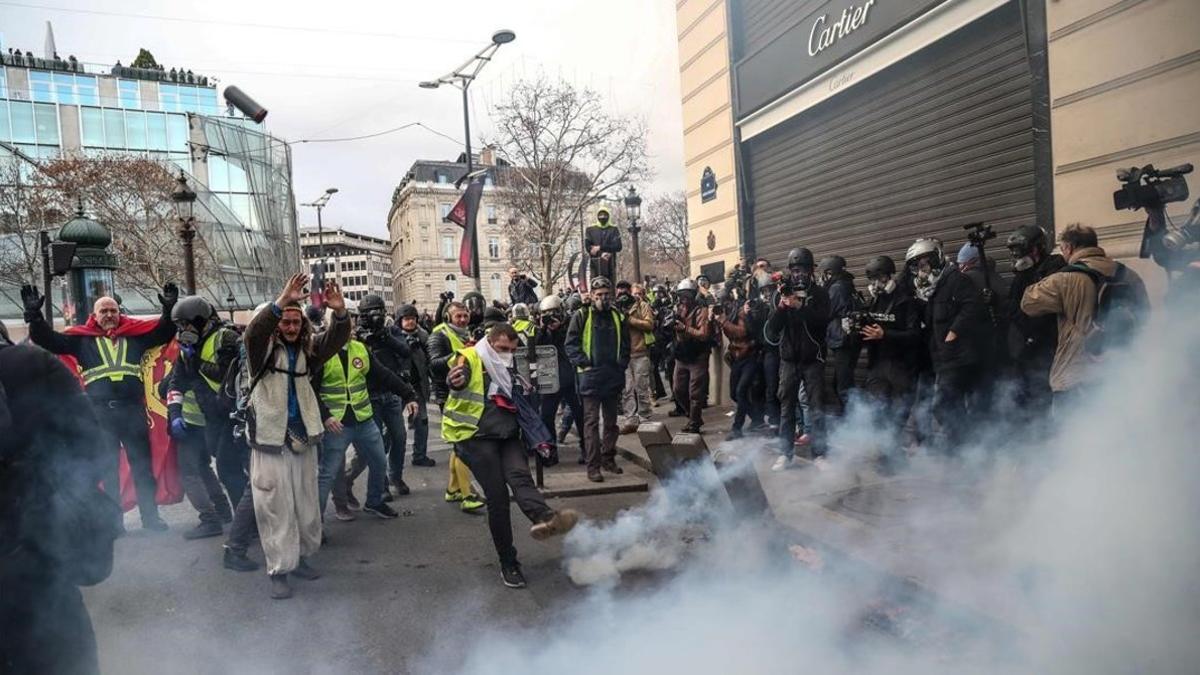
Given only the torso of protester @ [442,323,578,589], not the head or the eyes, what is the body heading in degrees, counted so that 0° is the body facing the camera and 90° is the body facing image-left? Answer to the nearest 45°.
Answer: approximately 315°

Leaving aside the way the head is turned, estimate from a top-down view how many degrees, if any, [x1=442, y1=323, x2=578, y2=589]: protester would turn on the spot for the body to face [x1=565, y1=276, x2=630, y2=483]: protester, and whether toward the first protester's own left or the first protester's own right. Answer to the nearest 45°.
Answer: approximately 90° to the first protester's own left

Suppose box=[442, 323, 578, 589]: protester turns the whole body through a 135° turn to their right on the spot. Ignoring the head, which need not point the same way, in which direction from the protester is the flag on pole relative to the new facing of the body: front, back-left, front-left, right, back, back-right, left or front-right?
right

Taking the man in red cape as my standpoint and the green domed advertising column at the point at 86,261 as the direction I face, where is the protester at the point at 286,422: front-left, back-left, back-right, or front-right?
back-right

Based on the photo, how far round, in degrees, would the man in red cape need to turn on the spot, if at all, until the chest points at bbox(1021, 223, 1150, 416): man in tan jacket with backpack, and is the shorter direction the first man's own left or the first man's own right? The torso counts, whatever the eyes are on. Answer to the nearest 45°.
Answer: approximately 45° to the first man's own left

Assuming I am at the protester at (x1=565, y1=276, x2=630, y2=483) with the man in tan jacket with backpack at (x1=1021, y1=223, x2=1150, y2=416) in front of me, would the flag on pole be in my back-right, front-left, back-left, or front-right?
back-left

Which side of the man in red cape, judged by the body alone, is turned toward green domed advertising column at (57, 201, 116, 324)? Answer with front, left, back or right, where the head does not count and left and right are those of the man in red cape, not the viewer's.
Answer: back

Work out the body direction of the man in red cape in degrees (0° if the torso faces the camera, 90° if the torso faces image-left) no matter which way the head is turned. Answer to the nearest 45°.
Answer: approximately 0°

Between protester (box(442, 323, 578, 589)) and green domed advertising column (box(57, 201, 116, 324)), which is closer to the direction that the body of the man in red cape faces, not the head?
the protester
